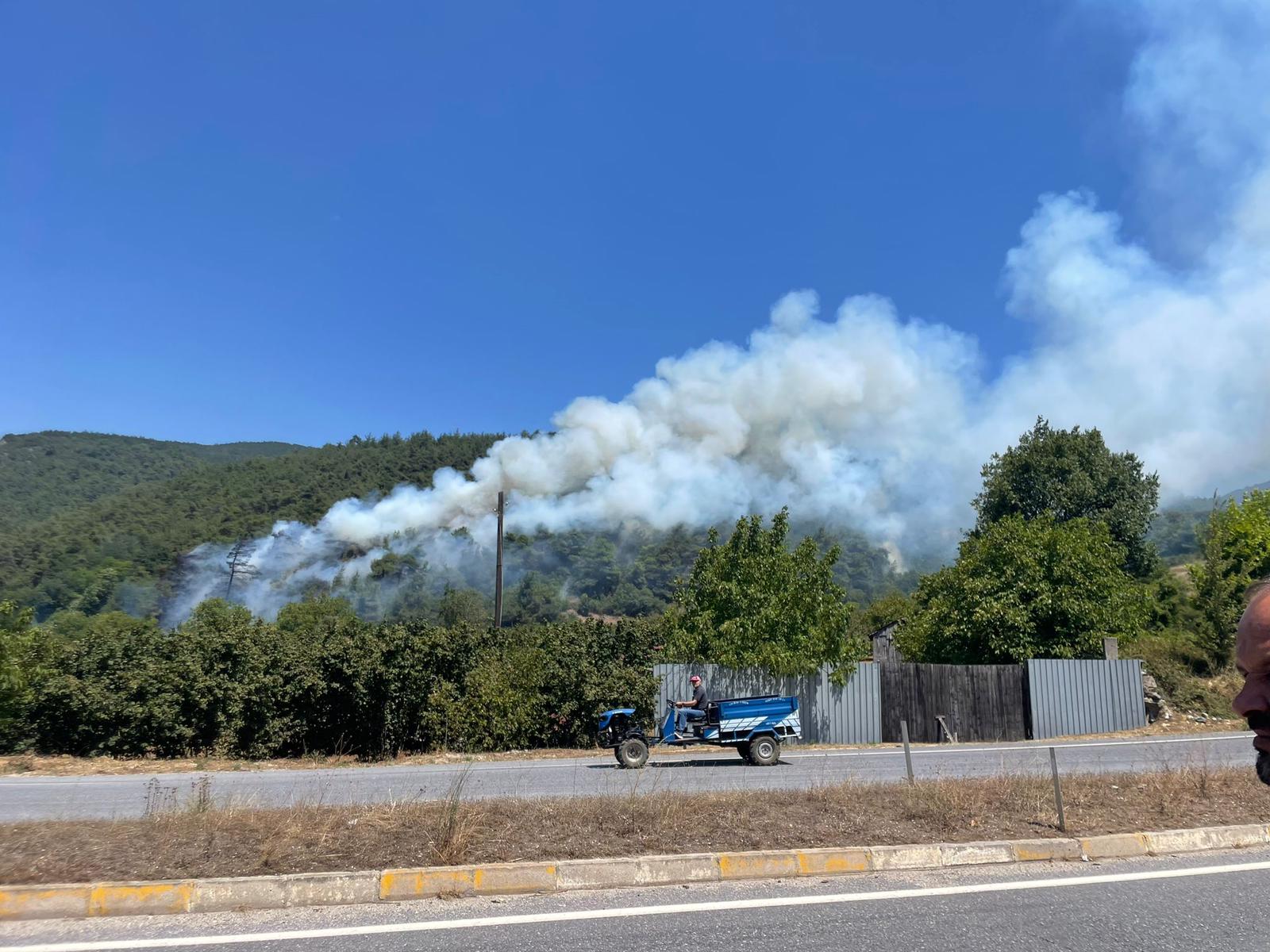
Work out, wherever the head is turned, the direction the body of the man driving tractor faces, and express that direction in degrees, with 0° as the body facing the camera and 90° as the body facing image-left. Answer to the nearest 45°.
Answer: approximately 90°

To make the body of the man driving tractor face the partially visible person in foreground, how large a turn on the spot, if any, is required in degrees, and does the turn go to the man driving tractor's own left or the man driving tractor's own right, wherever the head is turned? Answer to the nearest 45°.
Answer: approximately 90° to the man driving tractor's own left

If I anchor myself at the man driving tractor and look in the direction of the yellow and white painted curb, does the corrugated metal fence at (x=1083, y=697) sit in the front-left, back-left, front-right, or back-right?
back-left

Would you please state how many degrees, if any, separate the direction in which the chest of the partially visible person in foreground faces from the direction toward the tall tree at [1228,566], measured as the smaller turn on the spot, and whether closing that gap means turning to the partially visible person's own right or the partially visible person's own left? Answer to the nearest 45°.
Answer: approximately 90° to the partially visible person's own right

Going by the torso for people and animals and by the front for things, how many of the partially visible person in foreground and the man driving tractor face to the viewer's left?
2

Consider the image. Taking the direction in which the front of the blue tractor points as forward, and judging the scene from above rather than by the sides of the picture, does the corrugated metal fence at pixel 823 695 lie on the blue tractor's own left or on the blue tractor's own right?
on the blue tractor's own right

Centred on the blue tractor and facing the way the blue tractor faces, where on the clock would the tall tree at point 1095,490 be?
The tall tree is roughly at 4 o'clock from the blue tractor.

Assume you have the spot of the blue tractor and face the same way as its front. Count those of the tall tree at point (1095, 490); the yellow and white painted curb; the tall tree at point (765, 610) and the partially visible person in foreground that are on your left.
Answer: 2

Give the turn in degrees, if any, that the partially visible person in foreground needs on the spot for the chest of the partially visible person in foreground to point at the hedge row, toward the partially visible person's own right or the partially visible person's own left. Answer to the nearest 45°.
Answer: approximately 45° to the partially visible person's own right

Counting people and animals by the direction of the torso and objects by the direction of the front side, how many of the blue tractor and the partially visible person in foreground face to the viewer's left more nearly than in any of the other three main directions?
2

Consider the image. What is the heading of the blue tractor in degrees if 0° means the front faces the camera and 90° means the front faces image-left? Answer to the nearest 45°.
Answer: approximately 90°

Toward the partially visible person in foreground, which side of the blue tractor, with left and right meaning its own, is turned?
left

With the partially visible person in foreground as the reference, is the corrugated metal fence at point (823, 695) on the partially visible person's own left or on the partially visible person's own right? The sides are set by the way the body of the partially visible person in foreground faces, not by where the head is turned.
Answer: on the partially visible person's own right

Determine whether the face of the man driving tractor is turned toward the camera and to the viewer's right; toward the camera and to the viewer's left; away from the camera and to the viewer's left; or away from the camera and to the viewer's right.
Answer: toward the camera and to the viewer's left
